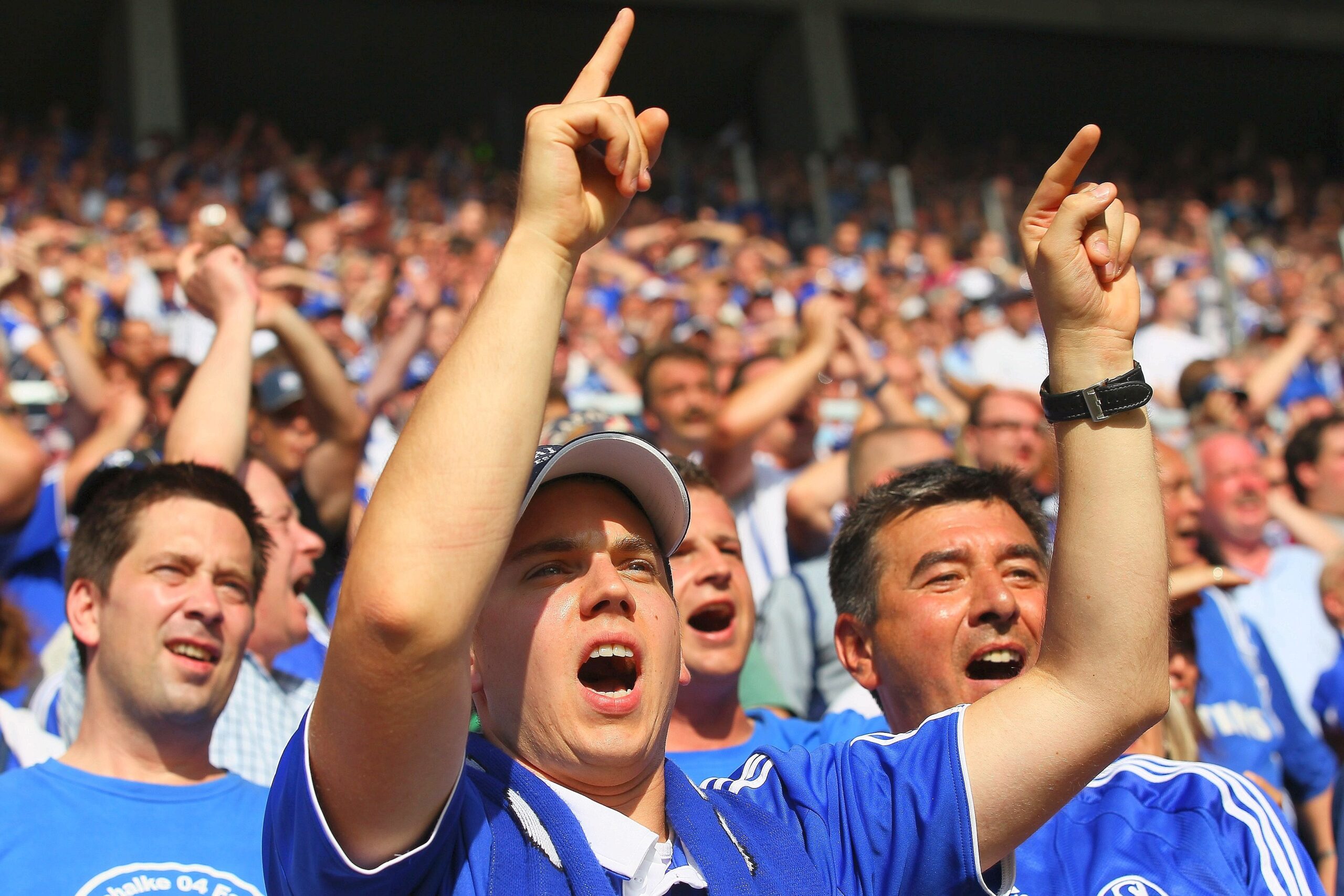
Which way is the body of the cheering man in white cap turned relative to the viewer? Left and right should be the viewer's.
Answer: facing the viewer and to the right of the viewer

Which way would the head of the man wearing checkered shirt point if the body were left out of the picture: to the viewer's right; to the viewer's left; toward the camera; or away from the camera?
to the viewer's right

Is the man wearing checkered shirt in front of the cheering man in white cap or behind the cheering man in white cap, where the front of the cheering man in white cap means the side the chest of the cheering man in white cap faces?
behind
